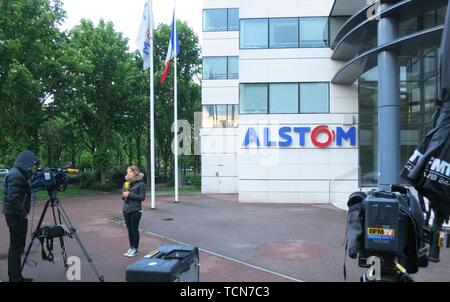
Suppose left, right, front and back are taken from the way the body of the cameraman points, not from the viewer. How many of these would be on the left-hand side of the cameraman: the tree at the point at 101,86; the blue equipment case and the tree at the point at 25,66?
2

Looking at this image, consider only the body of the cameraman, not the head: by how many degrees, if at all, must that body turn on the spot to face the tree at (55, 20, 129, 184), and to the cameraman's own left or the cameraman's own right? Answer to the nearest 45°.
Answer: approximately 90° to the cameraman's own left

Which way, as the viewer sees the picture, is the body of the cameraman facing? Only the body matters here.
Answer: to the viewer's right

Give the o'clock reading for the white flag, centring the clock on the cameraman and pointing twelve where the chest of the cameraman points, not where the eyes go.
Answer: The white flag is roughly at 10 o'clock from the cameraman.

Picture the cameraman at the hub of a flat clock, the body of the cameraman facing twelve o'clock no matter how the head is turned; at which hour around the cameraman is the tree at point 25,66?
The tree is roughly at 9 o'clock from the cameraman.

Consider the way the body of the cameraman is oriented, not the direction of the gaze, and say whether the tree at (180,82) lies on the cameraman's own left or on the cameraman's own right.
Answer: on the cameraman's own left

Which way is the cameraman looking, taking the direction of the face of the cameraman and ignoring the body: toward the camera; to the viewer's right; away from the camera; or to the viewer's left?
to the viewer's right

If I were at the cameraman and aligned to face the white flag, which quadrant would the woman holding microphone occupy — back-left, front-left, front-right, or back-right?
front-right
